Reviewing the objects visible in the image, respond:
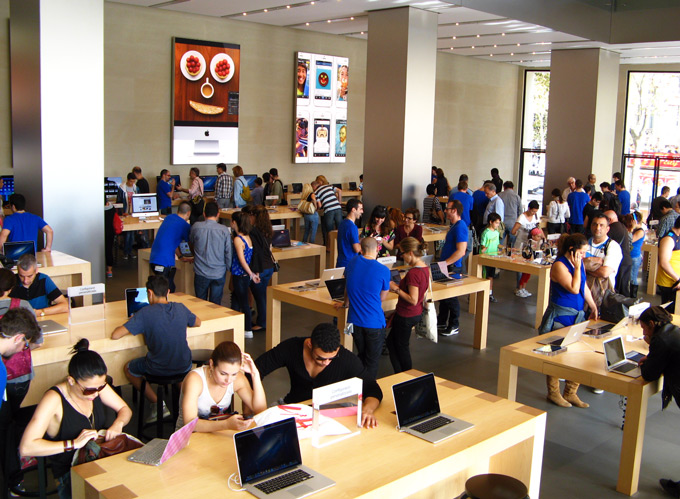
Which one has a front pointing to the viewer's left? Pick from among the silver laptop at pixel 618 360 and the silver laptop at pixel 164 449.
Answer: the silver laptop at pixel 164 449

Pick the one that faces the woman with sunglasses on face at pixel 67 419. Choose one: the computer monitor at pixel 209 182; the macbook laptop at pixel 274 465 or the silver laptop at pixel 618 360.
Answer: the computer monitor

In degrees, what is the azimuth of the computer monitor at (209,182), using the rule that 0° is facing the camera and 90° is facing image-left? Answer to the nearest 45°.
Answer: approximately 0°

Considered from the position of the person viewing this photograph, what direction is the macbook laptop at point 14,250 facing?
facing the viewer

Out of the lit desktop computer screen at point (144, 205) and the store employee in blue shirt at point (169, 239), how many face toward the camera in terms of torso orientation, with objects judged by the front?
1

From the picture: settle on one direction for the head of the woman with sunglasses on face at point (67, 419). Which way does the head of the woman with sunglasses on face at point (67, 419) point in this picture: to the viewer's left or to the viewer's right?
to the viewer's right

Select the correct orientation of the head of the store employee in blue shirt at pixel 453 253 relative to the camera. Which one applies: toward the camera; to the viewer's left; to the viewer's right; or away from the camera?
to the viewer's left

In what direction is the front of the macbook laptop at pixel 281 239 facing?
toward the camera

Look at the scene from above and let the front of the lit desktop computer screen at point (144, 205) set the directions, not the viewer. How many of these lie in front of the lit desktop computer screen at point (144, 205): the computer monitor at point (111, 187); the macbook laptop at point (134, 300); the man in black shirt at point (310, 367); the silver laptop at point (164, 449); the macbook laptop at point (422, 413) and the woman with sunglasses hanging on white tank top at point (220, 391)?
5

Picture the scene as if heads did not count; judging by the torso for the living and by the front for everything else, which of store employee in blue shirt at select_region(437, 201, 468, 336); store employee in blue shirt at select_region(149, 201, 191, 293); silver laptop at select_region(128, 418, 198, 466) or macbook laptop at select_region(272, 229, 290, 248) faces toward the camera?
the macbook laptop

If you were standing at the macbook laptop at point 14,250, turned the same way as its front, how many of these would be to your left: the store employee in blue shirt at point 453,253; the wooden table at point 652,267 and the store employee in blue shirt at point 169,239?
3
